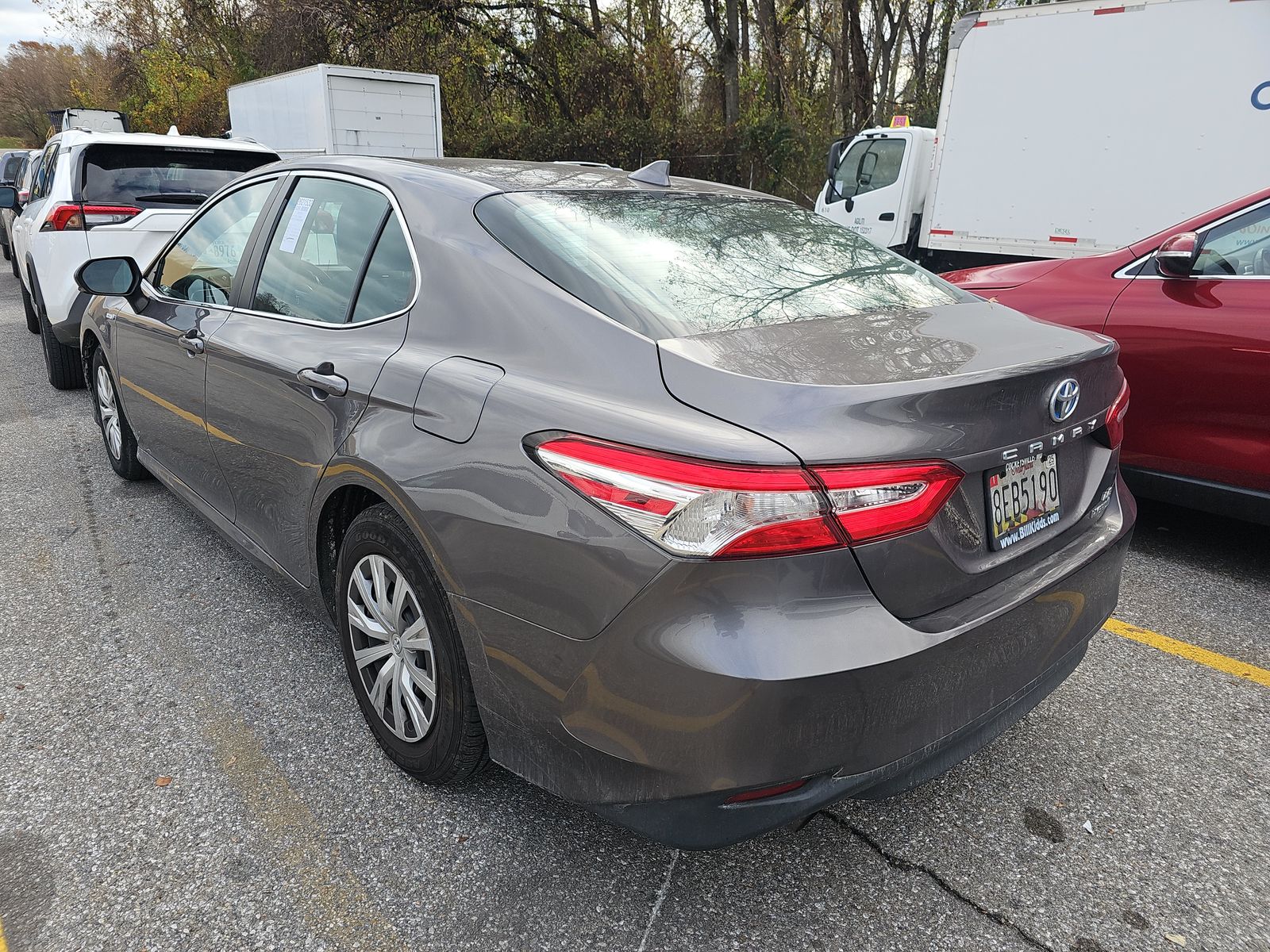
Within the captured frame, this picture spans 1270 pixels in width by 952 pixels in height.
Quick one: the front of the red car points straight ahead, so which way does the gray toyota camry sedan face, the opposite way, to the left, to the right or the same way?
the same way

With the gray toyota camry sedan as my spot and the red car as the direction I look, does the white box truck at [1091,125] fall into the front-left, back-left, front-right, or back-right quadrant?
front-left

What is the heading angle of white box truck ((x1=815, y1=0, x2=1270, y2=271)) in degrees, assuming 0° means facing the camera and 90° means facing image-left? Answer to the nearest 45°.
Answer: approximately 90°

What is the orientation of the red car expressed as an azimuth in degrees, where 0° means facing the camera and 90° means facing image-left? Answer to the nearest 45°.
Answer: approximately 90°

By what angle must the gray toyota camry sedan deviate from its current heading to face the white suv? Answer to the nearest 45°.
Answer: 0° — it already faces it

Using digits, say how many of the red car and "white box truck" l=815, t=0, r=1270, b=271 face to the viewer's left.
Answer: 2

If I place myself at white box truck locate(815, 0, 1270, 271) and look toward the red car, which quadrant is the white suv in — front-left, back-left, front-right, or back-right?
front-right

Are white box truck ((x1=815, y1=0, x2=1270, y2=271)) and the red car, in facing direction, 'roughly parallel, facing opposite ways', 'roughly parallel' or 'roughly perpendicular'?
roughly parallel

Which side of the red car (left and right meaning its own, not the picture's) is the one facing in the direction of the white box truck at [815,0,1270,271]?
right

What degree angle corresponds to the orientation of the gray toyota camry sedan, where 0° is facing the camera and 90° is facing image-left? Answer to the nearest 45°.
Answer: approximately 135°

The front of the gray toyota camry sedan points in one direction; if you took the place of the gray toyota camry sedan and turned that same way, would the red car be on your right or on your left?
on your right

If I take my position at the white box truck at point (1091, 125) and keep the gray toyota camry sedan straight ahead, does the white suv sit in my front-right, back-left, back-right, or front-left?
front-right
